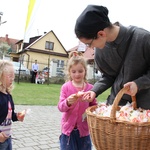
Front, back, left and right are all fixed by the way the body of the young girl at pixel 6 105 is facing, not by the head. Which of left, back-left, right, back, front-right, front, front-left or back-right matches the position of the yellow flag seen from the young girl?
back-left

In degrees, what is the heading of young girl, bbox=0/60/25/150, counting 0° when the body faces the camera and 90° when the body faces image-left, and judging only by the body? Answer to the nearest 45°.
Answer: approximately 315°

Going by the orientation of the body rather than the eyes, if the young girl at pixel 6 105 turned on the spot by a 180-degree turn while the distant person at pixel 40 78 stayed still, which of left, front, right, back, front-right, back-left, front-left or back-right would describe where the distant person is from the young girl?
front-right

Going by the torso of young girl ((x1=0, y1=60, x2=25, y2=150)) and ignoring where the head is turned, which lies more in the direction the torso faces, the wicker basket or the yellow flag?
the wicker basket

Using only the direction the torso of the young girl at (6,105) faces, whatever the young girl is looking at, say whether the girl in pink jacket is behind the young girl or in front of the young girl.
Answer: in front

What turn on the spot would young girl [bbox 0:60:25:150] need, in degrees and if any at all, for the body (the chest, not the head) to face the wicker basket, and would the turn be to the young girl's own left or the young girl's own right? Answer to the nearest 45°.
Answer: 0° — they already face it
